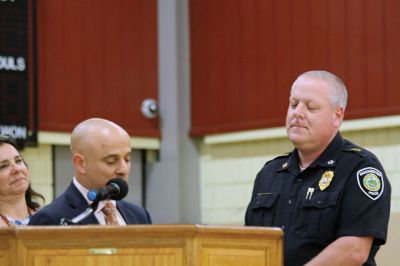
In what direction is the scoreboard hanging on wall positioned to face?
toward the camera

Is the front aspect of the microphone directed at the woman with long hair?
no

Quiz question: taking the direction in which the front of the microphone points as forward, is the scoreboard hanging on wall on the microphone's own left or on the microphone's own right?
on the microphone's own left

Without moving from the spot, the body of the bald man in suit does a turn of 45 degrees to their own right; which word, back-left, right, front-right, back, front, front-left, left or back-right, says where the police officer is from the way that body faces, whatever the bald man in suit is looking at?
left

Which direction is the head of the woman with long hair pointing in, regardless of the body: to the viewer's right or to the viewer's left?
to the viewer's right

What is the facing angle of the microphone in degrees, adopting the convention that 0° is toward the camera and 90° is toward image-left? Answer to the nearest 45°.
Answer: approximately 225°

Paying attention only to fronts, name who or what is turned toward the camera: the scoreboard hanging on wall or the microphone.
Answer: the scoreboard hanging on wall

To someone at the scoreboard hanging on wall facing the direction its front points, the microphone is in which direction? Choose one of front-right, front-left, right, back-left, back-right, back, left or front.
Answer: front

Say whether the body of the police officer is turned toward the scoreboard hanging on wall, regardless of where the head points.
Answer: no

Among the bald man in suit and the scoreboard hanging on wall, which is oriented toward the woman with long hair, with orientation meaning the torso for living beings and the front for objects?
the scoreboard hanging on wall

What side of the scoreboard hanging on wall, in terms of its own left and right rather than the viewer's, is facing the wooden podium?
front

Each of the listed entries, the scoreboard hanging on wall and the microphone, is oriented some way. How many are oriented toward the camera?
1
